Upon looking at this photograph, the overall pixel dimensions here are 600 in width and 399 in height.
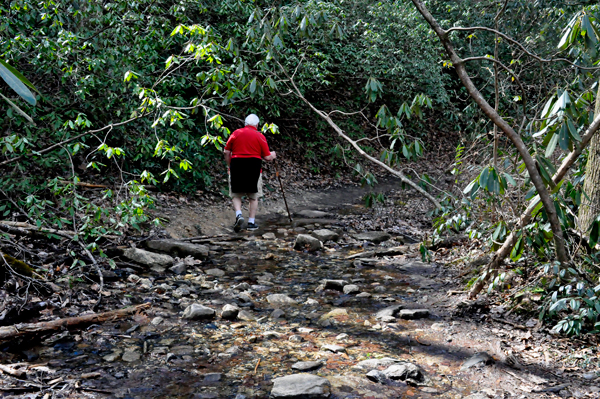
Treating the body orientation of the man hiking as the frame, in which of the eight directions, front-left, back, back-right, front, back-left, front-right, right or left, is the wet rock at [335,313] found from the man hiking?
back

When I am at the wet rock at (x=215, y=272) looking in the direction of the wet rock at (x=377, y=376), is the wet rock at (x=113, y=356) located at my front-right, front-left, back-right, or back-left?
front-right

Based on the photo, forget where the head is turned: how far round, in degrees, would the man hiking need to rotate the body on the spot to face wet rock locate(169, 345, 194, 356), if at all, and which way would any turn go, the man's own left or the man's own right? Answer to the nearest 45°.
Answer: approximately 180°

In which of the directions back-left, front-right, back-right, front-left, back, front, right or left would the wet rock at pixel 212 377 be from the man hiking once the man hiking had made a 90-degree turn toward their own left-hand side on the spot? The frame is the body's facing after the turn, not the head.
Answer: left

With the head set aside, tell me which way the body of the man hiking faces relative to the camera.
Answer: away from the camera

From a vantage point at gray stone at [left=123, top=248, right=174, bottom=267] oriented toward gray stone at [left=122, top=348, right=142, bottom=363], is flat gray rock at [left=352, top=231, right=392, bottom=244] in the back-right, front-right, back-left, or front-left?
back-left

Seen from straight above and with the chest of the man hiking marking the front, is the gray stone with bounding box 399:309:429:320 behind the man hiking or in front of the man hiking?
behind

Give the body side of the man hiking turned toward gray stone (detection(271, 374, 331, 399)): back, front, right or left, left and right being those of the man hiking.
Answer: back

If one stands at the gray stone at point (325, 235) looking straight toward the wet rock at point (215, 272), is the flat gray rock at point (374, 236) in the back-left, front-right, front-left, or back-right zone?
back-left

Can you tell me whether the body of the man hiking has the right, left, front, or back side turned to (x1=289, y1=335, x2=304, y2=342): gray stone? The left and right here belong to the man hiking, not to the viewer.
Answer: back

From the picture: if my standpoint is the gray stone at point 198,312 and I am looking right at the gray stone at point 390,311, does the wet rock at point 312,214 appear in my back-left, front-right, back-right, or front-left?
front-left
